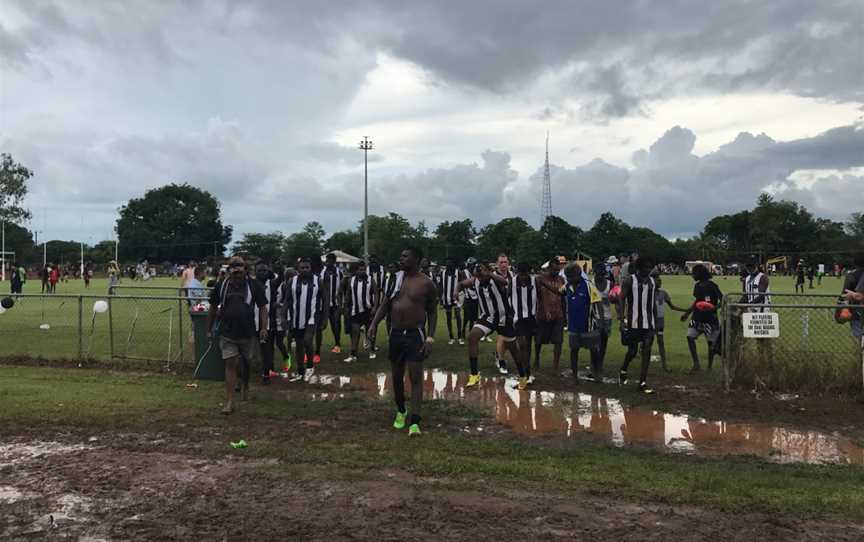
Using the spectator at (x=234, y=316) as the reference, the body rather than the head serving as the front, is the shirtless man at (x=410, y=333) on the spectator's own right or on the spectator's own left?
on the spectator's own left

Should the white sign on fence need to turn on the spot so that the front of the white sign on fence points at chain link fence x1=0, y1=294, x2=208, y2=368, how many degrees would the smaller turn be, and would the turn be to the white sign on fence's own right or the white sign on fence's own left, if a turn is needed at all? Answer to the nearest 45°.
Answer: approximately 90° to the white sign on fence's own right

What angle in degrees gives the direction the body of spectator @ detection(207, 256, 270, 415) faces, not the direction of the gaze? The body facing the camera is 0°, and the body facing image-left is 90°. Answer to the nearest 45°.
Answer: approximately 0°

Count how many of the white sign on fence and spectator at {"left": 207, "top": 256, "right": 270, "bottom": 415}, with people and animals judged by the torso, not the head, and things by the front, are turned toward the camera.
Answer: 2

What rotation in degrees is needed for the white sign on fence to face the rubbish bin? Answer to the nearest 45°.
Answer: approximately 90° to its right

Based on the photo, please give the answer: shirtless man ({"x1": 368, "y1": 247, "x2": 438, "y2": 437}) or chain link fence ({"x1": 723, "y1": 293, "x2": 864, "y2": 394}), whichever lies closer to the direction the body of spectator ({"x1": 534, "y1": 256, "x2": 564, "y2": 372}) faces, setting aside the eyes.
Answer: the shirtless man

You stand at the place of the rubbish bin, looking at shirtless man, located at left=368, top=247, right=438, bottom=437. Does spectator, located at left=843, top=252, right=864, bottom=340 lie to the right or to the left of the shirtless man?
left

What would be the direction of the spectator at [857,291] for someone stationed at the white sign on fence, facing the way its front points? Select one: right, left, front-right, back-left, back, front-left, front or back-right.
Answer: back-left
